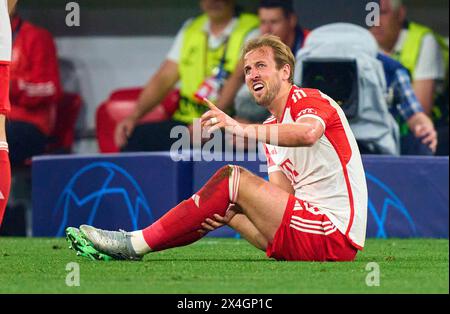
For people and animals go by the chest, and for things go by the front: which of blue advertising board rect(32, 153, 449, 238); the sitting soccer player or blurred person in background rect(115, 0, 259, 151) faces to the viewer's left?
the sitting soccer player

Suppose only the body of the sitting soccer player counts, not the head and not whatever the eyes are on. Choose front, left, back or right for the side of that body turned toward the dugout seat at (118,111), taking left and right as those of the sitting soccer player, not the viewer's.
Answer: right

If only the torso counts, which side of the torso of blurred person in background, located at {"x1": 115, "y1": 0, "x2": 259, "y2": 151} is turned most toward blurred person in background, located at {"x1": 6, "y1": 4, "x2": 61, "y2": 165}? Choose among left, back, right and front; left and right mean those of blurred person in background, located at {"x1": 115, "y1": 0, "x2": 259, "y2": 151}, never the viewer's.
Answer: right

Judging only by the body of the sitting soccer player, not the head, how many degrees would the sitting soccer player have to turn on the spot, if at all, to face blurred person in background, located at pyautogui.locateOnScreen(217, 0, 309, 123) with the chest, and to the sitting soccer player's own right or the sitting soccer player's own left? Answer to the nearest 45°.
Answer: approximately 90° to the sitting soccer player's own right

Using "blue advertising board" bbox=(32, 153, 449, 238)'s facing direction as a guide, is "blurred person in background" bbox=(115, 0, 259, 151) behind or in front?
behind

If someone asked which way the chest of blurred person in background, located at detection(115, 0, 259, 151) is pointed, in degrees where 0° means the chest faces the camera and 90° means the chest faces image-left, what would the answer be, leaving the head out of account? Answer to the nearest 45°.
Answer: approximately 0°
